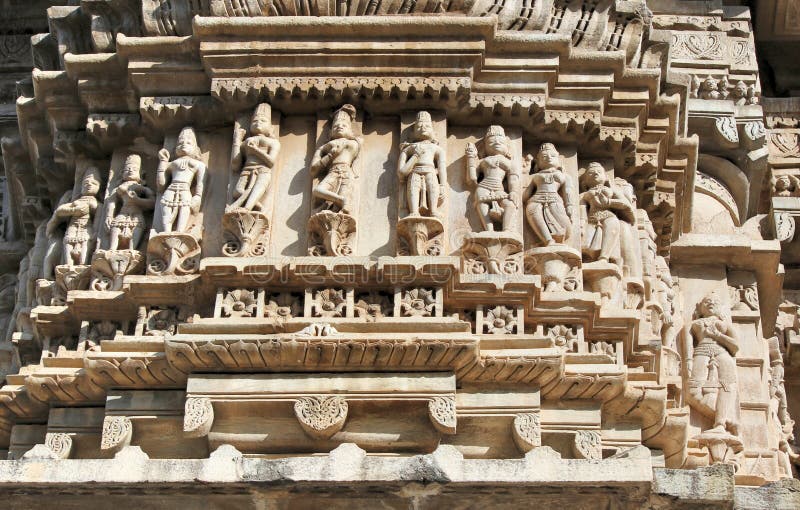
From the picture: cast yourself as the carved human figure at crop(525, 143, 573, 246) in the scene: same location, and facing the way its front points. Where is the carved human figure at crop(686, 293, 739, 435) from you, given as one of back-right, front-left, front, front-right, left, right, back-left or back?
back-left

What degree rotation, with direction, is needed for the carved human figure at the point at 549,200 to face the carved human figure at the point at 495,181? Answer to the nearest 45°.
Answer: approximately 90° to its right

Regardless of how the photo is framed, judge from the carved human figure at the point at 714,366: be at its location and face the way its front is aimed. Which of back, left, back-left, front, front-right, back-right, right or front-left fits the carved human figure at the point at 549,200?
front-right

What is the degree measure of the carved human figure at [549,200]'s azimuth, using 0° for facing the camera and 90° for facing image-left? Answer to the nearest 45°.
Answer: approximately 0°

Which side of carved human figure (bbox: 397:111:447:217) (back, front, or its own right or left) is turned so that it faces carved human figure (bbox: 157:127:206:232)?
right

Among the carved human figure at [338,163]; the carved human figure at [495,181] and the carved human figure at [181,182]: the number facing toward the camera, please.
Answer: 3

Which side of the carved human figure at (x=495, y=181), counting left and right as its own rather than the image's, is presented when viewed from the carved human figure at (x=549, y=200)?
left

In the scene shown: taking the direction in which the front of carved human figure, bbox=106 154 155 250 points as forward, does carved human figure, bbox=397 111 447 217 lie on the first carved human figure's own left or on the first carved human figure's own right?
on the first carved human figure's own left

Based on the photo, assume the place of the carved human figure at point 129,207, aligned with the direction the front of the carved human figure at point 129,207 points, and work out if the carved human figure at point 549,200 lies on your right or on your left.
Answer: on your left

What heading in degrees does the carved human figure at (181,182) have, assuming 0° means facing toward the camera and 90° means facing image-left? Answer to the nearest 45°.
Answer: approximately 0°

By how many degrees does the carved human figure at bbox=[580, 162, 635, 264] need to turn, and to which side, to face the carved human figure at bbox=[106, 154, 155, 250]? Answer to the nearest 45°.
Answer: approximately 90° to its right
